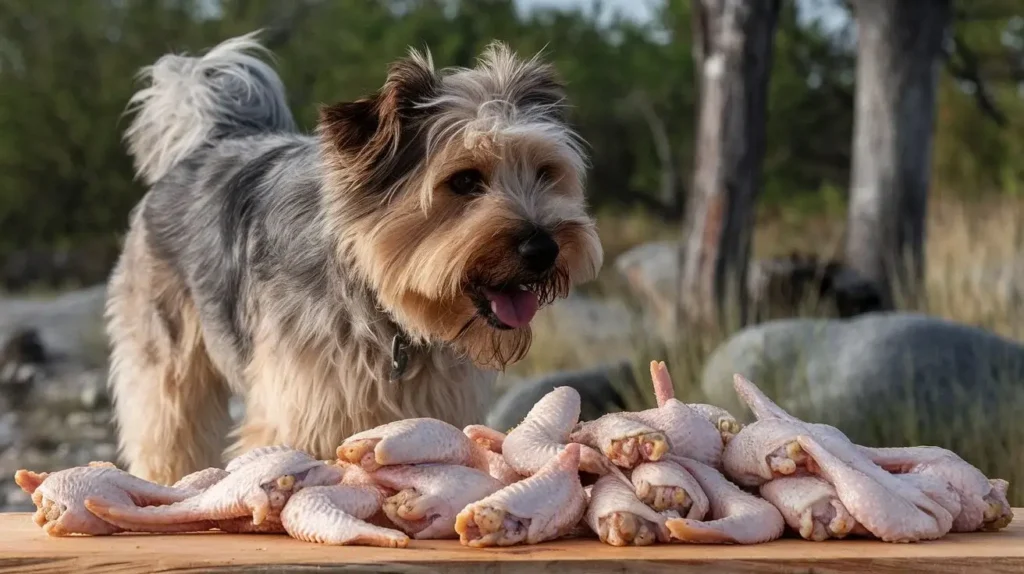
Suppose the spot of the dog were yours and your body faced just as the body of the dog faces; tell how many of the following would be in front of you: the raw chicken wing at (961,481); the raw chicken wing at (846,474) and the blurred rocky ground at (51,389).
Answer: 2

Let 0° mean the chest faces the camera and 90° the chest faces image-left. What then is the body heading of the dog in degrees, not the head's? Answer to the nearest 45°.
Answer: approximately 315°

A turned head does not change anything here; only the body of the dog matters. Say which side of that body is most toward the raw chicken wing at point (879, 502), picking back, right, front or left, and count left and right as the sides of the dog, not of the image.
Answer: front

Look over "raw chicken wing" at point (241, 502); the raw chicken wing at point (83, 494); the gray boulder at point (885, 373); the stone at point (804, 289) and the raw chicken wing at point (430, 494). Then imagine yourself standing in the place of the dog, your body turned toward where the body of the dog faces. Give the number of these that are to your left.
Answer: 2

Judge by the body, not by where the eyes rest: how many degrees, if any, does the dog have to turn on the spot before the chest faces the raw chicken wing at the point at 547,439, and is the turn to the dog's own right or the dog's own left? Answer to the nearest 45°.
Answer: approximately 45° to the dog's own right

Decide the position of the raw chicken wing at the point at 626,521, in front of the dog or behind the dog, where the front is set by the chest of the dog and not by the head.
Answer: in front

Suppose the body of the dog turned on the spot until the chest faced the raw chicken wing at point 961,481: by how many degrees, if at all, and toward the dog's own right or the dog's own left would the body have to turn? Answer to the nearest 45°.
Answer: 0° — it already faces it

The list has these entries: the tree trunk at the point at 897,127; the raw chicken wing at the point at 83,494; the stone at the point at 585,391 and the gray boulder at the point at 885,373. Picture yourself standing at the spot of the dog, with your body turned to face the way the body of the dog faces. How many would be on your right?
1

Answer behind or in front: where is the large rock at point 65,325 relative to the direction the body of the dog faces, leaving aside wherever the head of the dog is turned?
behind

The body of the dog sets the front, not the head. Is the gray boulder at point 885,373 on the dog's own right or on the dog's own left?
on the dog's own left

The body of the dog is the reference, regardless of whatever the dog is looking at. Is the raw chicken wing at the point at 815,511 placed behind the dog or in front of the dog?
in front

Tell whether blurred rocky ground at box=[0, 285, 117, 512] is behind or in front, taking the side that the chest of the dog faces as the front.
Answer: behind

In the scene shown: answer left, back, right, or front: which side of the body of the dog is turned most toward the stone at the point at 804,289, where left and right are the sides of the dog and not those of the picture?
left

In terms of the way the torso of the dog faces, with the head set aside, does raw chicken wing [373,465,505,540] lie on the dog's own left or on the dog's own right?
on the dog's own right

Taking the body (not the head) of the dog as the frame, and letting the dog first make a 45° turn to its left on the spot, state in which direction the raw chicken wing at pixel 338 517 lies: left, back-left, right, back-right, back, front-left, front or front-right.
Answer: right

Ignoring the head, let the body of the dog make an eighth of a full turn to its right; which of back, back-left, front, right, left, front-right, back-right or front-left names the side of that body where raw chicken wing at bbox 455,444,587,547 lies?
front
